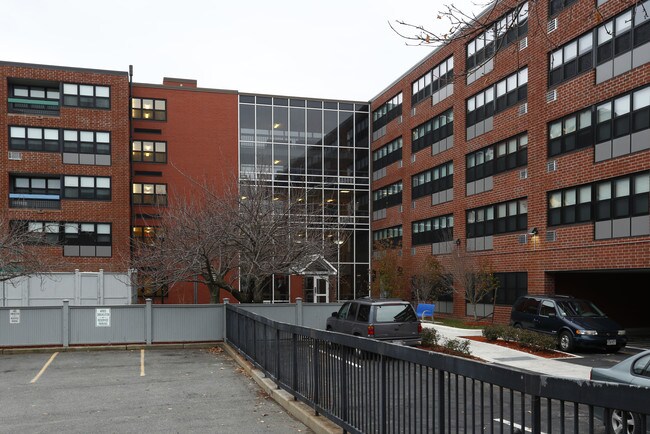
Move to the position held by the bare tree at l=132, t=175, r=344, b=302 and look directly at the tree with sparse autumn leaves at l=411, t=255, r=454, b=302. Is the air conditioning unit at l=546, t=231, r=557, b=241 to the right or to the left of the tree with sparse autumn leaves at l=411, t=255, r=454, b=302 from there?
right

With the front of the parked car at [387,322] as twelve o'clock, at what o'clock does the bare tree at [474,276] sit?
The bare tree is roughly at 2 o'clock from the parked car.

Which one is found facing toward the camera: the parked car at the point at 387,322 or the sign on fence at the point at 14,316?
the sign on fence

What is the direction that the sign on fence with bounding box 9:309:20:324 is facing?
toward the camera

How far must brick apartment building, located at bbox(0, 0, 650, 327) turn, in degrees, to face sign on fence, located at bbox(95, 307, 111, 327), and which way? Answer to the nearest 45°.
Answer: approximately 45° to its right

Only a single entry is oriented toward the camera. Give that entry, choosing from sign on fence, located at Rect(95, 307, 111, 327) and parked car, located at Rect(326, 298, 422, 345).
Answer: the sign on fence

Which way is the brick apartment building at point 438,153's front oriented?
toward the camera

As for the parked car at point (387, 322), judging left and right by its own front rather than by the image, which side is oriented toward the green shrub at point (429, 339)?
right

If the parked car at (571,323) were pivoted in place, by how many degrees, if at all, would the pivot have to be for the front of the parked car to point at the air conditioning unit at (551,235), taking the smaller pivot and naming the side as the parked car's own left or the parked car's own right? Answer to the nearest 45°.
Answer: approximately 135° to the parked car's own left
